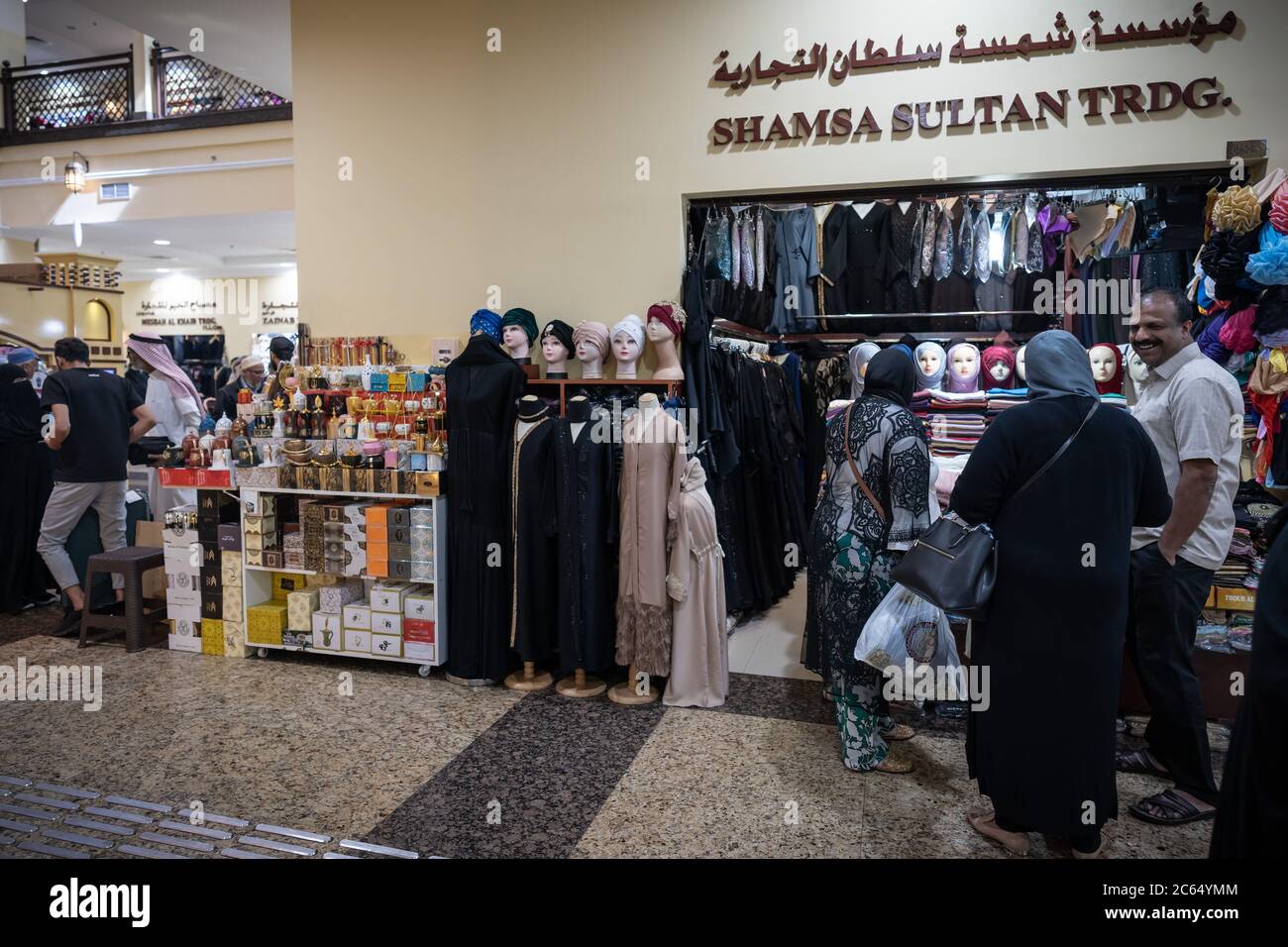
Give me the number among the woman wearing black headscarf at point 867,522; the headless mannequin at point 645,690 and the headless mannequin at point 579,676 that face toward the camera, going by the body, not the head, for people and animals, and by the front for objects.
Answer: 2

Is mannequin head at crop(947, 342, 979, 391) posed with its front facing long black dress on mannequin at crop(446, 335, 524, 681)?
no

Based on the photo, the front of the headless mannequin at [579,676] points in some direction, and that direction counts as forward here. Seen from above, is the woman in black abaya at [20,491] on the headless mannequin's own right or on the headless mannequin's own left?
on the headless mannequin's own right

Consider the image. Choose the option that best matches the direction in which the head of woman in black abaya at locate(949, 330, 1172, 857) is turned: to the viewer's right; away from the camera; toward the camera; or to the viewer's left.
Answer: away from the camera

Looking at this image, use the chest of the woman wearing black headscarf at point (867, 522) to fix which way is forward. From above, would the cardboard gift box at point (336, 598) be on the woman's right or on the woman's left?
on the woman's left

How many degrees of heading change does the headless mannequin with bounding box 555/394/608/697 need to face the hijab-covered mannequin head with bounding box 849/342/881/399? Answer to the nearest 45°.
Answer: approximately 135° to its left

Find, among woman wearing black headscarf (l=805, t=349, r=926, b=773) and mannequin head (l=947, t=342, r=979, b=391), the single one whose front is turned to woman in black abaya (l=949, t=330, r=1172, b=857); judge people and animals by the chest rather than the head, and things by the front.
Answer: the mannequin head

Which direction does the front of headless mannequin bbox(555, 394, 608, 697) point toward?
toward the camera

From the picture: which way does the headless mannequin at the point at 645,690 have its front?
toward the camera

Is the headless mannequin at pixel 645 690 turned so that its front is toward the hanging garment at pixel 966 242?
no

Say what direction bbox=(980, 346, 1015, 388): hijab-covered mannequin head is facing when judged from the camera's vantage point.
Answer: facing the viewer

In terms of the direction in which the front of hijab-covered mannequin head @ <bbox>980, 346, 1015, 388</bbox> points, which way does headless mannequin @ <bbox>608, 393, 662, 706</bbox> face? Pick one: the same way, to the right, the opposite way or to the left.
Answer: the same way

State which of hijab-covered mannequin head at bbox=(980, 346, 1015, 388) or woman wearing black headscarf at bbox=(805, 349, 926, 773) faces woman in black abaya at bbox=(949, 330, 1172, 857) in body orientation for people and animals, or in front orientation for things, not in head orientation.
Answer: the hijab-covered mannequin head

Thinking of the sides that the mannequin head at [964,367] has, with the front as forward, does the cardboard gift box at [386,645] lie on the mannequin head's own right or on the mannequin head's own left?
on the mannequin head's own right

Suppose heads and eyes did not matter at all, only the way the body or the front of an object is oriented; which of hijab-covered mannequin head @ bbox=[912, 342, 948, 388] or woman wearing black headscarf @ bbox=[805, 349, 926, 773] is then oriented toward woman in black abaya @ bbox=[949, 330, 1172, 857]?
the hijab-covered mannequin head

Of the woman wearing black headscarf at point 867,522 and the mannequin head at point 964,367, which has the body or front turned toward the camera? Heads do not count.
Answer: the mannequin head
